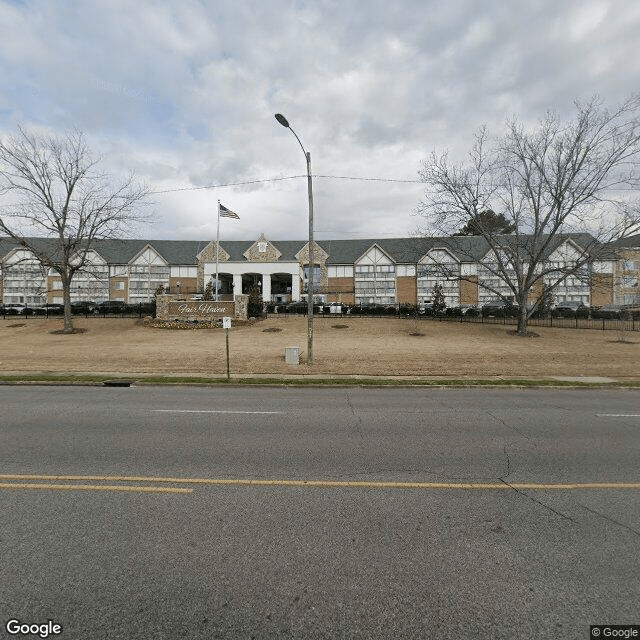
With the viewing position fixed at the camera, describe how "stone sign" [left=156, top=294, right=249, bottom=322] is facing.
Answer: facing the viewer

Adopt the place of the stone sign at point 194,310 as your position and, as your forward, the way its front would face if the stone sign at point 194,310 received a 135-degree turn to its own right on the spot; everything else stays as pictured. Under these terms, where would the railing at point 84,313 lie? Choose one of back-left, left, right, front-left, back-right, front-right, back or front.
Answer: front

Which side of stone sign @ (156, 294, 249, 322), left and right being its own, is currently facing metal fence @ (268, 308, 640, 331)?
left
